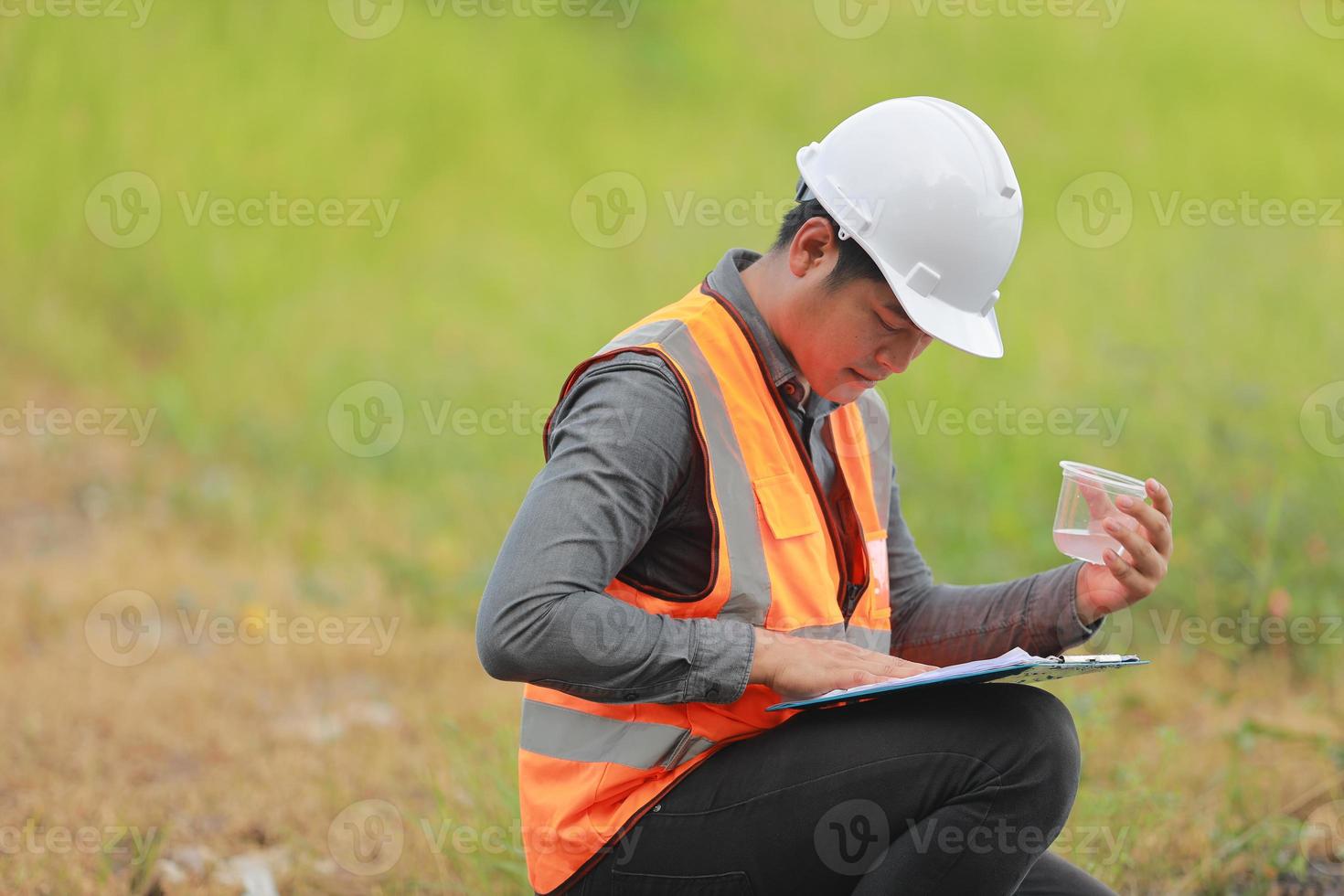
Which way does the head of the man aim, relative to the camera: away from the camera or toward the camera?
toward the camera

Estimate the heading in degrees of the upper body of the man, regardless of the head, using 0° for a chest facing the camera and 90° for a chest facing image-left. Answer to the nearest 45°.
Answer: approximately 315°
